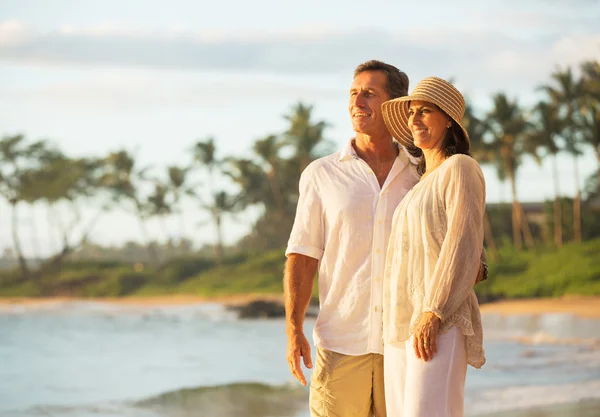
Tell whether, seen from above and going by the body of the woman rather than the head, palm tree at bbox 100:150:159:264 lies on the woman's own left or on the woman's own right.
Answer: on the woman's own right

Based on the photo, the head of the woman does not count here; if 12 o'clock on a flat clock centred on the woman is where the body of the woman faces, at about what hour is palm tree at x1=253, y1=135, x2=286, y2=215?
The palm tree is roughly at 4 o'clock from the woman.

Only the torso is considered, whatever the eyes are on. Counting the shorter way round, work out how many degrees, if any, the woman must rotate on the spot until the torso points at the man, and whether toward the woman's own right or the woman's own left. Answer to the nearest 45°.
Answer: approximately 90° to the woman's own right

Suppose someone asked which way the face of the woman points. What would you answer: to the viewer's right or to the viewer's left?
to the viewer's left

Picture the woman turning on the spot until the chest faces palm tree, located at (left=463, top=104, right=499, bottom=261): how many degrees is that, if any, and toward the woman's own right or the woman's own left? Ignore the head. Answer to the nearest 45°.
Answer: approximately 135° to the woman's own right

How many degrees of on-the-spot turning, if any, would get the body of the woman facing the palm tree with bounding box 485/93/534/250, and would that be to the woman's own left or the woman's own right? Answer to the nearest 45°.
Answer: approximately 135° to the woman's own right

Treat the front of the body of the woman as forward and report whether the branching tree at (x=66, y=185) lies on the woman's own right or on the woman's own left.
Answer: on the woman's own right

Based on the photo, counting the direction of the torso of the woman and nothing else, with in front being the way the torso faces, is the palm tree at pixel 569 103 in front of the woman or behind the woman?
behind

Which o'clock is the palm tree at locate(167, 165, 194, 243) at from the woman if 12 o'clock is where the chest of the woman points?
The palm tree is roughly at 4 o'clock from the woman.

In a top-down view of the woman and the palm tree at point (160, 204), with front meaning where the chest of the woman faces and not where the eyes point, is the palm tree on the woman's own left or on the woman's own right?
on the woman's own right

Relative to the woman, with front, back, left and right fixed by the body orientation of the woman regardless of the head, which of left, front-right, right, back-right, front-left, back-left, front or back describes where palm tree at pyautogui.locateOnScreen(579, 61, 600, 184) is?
back-right
